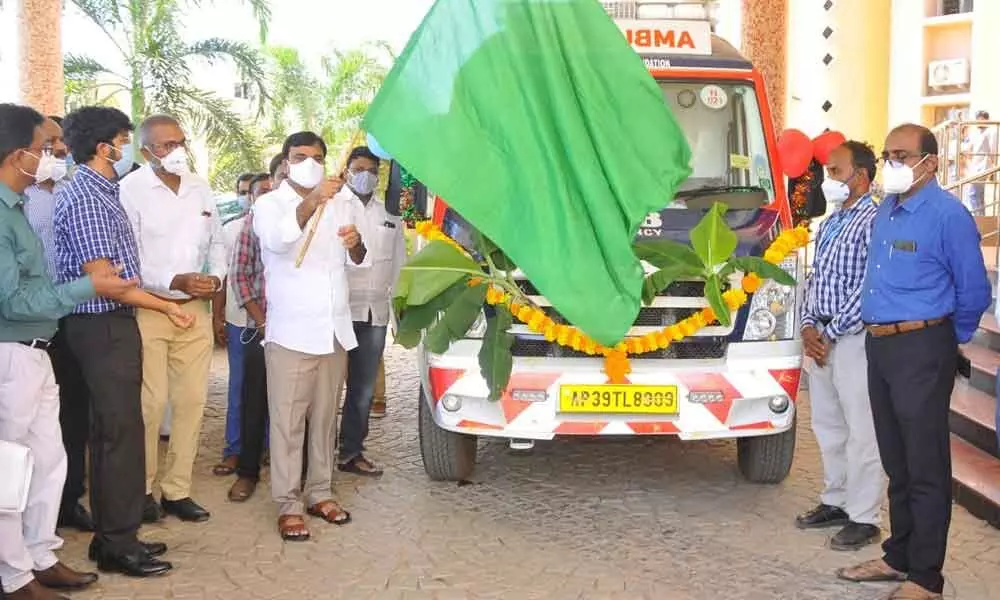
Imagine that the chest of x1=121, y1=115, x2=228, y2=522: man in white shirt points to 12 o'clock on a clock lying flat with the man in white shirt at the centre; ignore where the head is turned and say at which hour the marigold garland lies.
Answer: The marigold garland is roughly at 11 o'clock from the man in white shirt.

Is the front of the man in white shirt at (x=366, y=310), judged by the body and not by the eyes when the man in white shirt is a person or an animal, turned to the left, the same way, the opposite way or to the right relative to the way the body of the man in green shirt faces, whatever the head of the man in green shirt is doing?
to the right

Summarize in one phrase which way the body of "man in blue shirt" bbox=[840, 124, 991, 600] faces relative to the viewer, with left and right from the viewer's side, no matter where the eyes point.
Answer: facing the viewer and to the left of the viewer

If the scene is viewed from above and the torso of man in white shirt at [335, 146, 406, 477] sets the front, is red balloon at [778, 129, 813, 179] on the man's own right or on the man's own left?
on the man's own left

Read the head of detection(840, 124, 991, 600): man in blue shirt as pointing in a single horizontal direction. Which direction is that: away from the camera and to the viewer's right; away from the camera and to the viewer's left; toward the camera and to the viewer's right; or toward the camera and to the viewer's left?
toward the camera and to the viewer's left

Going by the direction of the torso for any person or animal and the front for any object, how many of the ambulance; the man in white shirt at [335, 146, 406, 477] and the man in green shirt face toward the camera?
2

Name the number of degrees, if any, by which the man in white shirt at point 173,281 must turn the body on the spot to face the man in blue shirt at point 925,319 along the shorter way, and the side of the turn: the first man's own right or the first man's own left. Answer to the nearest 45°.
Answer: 0° — they already face them

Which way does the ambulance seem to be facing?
toward the camera

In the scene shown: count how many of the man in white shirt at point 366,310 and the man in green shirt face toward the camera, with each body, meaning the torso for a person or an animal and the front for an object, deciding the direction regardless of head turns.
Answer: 1

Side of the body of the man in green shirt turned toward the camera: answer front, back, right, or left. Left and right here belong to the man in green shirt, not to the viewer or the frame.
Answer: right

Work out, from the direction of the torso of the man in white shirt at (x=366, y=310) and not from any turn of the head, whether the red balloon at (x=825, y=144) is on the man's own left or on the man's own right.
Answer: on the man's own left

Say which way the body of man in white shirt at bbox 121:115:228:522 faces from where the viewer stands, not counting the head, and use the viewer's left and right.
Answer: facing the viewer and to the right of the viewer
